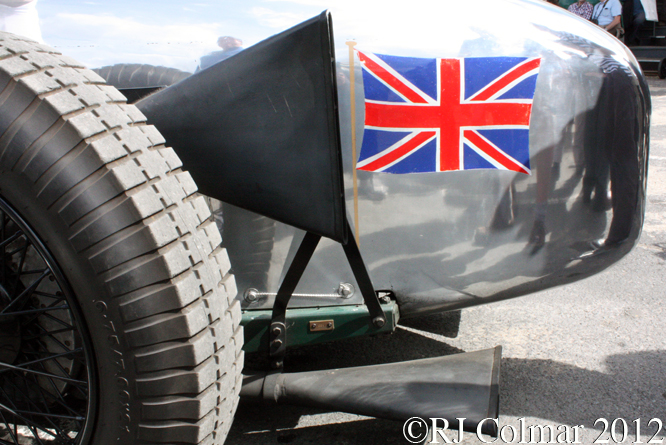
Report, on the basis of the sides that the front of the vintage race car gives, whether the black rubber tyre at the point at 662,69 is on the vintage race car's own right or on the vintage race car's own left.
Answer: on the vintage race car's own right

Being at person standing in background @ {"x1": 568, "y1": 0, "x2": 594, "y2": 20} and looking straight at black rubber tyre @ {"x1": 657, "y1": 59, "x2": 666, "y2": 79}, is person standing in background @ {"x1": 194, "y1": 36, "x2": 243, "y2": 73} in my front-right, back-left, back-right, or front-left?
back-right

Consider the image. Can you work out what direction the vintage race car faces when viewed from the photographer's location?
facing to the left of the viewer

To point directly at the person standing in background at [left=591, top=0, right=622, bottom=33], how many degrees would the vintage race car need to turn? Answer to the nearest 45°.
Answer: approximately 135° to its right

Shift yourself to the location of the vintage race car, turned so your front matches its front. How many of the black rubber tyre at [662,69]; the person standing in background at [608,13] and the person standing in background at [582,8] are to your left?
0

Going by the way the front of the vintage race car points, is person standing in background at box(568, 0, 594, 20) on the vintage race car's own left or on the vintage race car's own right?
on the vintage race car's own right
